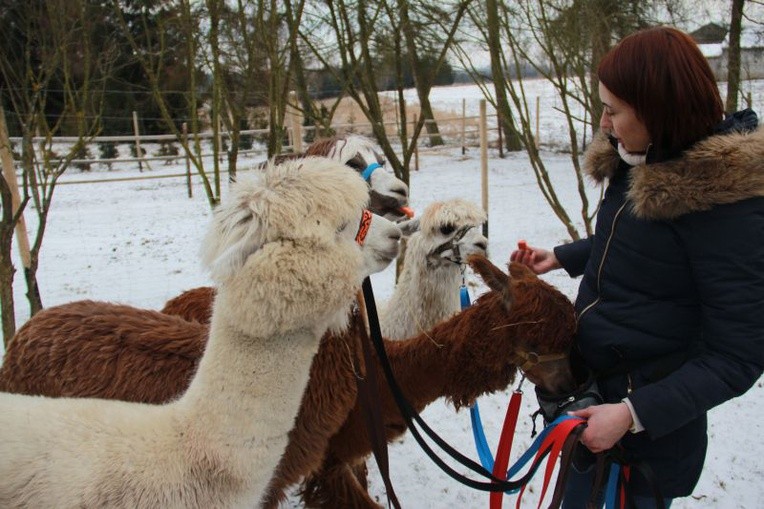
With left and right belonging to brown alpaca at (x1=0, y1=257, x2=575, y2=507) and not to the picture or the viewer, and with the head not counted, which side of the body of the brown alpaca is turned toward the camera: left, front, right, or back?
right

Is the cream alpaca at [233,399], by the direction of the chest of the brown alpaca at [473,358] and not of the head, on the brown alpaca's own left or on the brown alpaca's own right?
on the brown alpaca's own right

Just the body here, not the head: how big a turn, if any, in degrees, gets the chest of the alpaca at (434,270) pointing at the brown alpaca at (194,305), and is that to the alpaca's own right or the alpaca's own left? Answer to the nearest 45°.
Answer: approximately 180°

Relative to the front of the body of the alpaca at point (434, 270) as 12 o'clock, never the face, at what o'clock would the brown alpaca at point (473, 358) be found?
The brown alpaca is roughly at 3 o'clock from the alpaca.

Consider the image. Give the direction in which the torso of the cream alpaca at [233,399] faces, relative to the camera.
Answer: to the viewer's right

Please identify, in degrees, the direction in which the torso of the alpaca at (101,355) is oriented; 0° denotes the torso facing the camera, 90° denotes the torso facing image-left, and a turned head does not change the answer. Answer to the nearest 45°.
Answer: approximately 270°

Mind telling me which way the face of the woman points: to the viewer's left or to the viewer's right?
to the viewer's left

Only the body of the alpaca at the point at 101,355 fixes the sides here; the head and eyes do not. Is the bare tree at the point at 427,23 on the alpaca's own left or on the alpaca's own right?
on the alpaca's own left

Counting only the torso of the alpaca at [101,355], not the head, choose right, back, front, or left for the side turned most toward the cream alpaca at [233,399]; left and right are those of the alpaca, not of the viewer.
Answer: right

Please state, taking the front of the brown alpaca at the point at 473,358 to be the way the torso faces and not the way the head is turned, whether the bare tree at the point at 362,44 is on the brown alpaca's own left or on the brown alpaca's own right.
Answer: on the brown alpaca's own left

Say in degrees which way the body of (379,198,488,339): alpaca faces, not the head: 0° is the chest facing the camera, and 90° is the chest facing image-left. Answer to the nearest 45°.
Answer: approximately 270°

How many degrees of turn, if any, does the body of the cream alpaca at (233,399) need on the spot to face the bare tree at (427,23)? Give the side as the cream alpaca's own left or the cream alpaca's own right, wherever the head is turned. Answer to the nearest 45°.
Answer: approximately 45° to the cream alpaca's own left
